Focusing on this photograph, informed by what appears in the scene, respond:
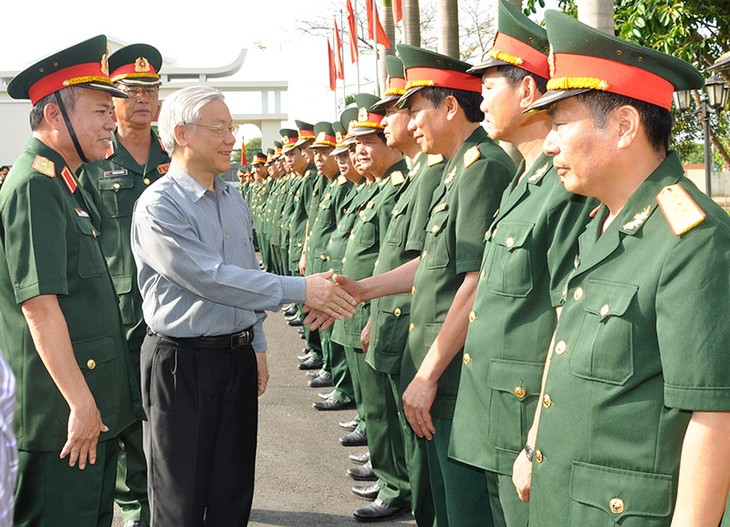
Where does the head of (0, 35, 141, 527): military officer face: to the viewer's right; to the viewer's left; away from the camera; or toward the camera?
to the viewer's right

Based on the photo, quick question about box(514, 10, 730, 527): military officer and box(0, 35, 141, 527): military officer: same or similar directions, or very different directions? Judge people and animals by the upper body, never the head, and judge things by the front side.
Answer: very different directions

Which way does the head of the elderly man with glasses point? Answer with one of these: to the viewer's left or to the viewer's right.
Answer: to the viewer's right

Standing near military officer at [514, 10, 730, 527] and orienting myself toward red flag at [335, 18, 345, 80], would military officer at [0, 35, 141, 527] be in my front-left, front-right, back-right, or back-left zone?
front-left

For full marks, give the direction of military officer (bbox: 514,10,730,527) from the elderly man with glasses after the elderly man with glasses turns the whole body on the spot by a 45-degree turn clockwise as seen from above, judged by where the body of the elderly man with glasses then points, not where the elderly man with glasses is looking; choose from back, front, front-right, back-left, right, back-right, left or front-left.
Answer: front-left

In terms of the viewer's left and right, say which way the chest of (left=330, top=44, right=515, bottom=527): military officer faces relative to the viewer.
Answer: facing to the left of the viewer

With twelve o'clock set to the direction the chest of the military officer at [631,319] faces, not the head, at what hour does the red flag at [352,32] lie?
The red flag is roughly at 4 o'clock from the military officer.

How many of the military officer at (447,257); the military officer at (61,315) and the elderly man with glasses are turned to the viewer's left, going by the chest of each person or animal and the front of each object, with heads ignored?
1

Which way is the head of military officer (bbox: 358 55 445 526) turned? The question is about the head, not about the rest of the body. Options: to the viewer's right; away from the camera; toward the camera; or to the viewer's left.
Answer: to the viewer's left

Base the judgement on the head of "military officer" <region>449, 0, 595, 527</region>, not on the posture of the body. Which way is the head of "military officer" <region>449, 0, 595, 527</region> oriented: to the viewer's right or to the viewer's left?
to the viewer's left

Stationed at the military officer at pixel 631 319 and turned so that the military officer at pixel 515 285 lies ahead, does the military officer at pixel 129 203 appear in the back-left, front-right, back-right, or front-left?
front-left

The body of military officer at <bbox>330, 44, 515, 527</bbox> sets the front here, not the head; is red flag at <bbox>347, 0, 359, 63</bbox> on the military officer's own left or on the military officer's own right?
on the military officer's own right

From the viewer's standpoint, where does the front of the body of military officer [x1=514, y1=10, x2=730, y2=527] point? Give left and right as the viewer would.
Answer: facing the viewer and to the left of the viewer
